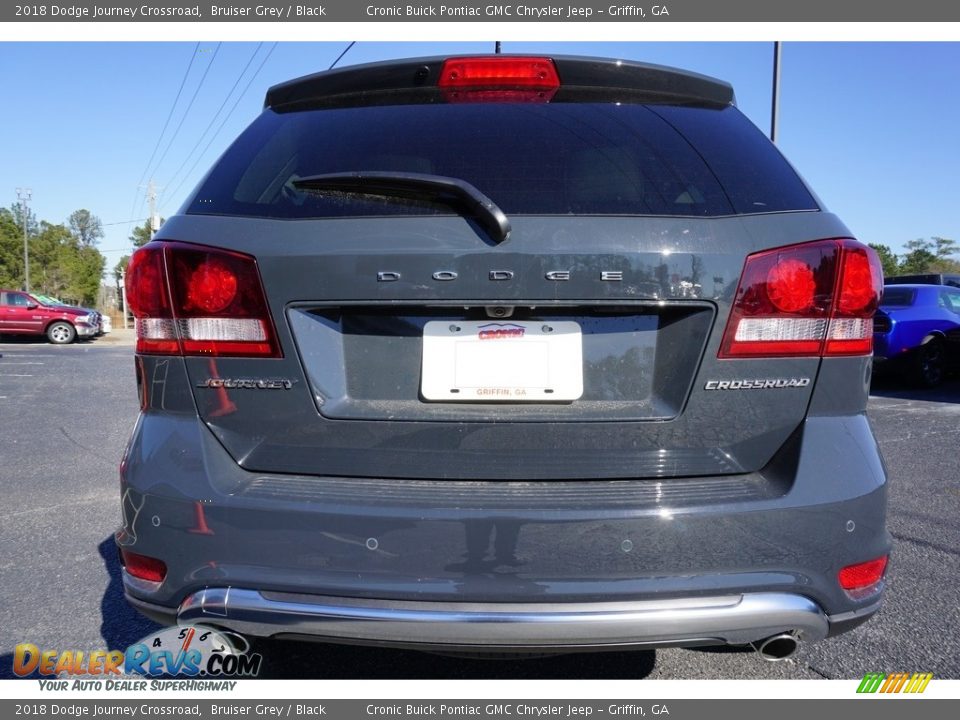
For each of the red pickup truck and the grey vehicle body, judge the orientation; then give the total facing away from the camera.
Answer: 1

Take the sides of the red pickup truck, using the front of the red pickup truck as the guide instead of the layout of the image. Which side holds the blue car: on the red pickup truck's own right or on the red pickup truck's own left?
on the red pickup truck's own right

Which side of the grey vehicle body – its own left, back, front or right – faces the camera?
back

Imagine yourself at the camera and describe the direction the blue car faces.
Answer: facing away from the viewer and to the right of the viewer

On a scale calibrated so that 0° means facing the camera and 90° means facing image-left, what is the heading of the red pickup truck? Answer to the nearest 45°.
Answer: approximately 270°

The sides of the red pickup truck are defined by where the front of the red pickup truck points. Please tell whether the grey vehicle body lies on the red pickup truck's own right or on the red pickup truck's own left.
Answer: on the red pickup truck's own right

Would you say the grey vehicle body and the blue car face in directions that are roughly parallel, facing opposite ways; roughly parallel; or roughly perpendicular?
roughly perpendicular

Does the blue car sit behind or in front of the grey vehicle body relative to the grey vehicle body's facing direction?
in front

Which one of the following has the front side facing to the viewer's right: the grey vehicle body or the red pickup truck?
the red pickup truck
